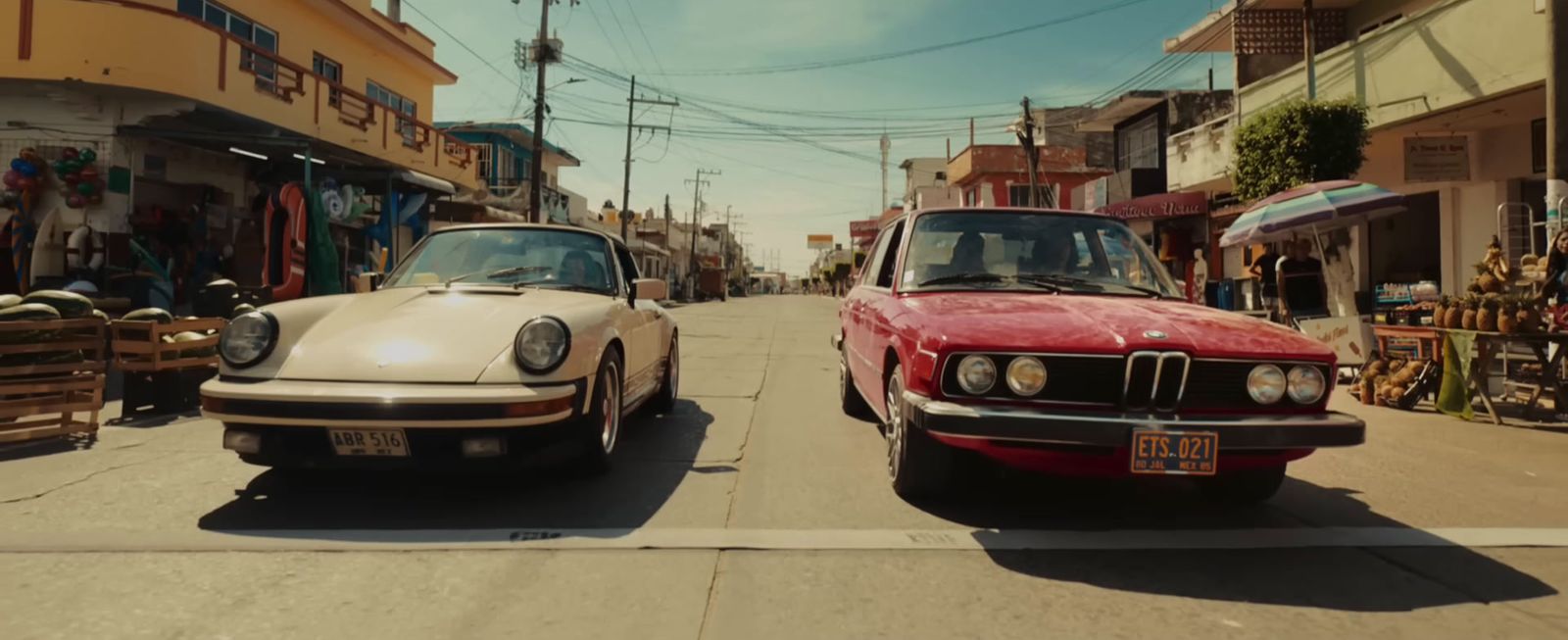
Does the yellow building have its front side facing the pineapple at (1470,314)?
yes

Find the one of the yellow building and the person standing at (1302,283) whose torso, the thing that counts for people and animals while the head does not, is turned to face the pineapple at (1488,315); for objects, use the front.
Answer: the yellow building

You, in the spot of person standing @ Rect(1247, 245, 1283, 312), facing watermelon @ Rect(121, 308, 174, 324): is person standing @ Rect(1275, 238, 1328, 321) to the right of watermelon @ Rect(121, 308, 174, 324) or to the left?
left

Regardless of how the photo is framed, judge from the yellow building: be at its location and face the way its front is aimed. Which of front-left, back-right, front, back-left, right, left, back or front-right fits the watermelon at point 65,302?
front-right

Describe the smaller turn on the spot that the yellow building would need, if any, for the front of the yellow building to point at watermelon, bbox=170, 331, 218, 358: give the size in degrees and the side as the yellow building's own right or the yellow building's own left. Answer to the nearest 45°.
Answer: approximately 45° to the yellow building's own right
